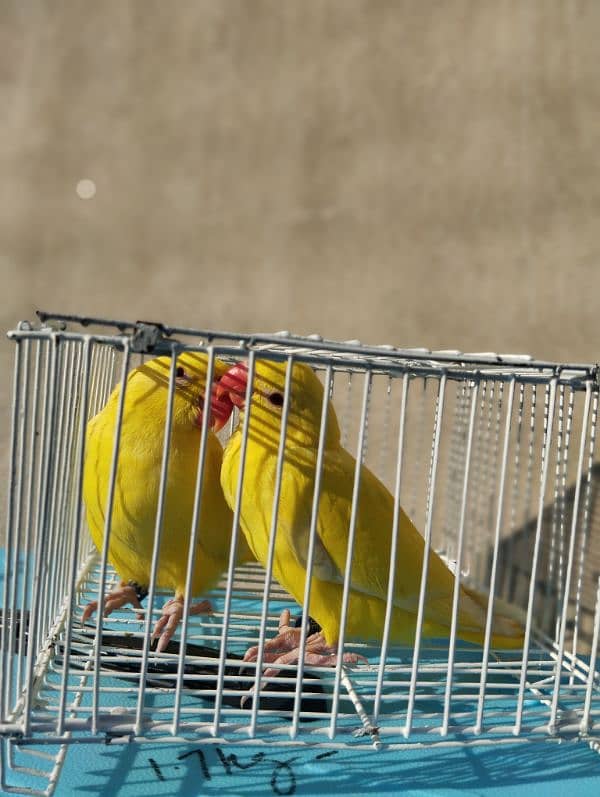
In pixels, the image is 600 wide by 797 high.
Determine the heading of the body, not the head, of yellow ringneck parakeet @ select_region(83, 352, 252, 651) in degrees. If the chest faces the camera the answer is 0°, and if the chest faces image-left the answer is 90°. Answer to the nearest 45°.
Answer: approximately 315°

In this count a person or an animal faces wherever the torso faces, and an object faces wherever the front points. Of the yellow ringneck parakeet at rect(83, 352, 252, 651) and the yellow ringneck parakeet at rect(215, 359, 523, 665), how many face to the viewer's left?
1

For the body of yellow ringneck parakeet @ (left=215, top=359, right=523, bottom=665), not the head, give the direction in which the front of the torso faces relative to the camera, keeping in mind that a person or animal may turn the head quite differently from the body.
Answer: to the viewer's left
